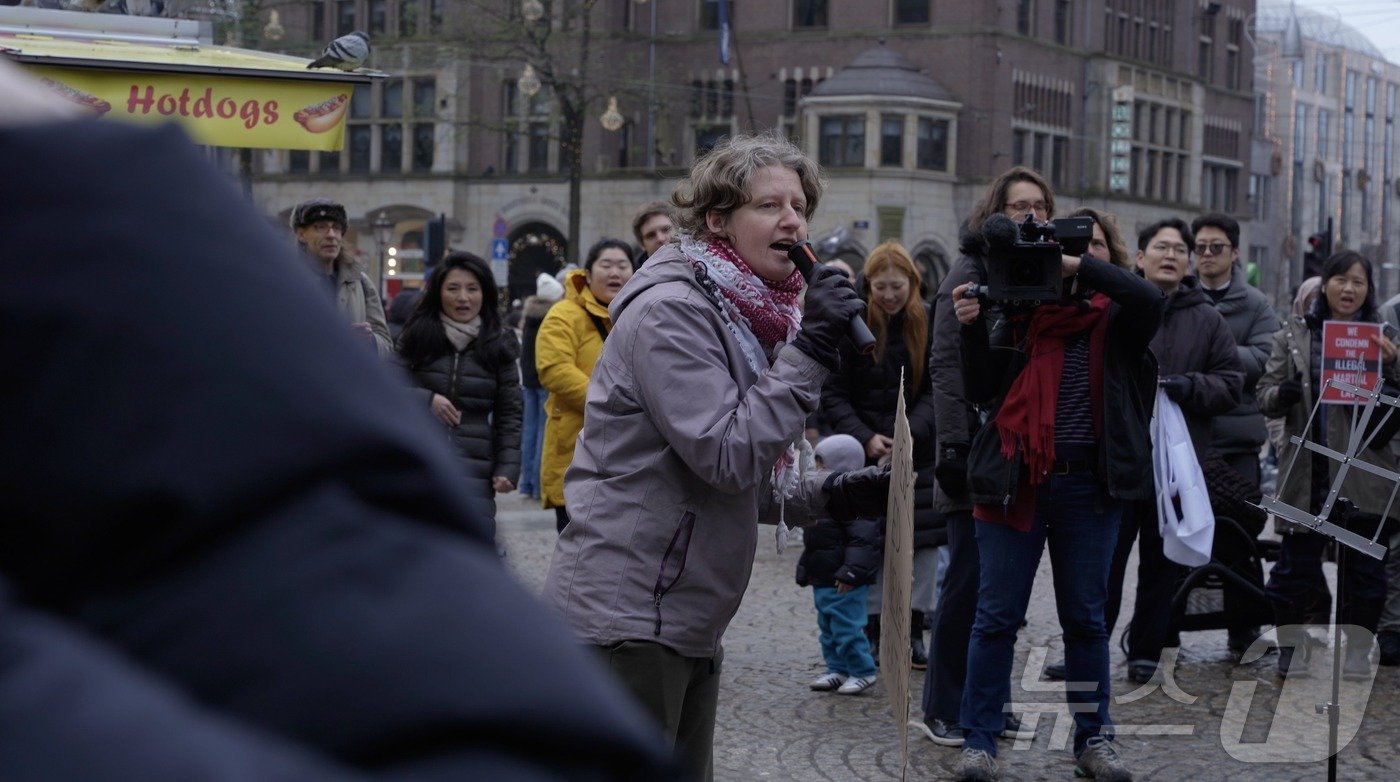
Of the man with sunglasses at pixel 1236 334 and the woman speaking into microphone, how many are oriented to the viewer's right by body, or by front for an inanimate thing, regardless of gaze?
1

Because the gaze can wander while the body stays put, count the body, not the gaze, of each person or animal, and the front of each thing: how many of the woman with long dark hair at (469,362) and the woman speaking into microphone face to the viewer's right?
1

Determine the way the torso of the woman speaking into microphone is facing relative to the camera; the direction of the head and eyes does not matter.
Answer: to the viewer's right

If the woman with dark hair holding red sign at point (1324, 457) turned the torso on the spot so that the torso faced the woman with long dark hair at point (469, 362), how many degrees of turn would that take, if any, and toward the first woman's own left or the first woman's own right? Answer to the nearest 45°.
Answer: approximately 90° to the first woman's own right

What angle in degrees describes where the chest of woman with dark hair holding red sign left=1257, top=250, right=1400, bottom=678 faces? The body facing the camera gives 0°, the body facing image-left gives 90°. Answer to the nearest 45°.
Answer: approximately 0°

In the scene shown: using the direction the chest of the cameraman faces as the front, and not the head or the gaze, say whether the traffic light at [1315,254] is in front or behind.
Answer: behind

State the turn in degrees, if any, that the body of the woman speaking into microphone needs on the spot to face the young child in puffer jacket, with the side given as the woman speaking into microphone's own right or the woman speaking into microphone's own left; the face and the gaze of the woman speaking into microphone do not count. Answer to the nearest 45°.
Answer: approximately 90° to the woman speaking into microphone's own left
